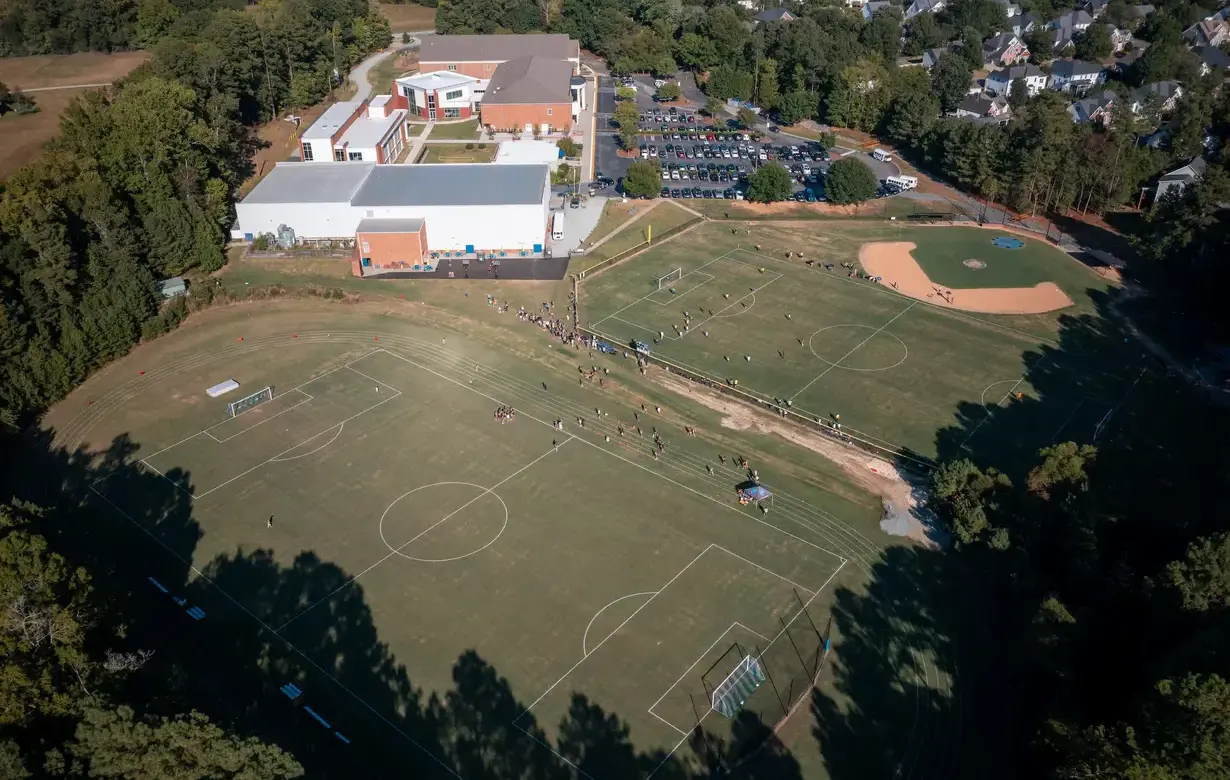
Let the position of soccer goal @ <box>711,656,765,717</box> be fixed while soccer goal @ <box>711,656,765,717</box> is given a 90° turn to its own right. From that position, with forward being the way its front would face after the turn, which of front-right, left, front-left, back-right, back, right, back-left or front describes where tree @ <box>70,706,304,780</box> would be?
back

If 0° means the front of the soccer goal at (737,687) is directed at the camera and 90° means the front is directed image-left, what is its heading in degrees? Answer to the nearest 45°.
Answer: approximately 135°
